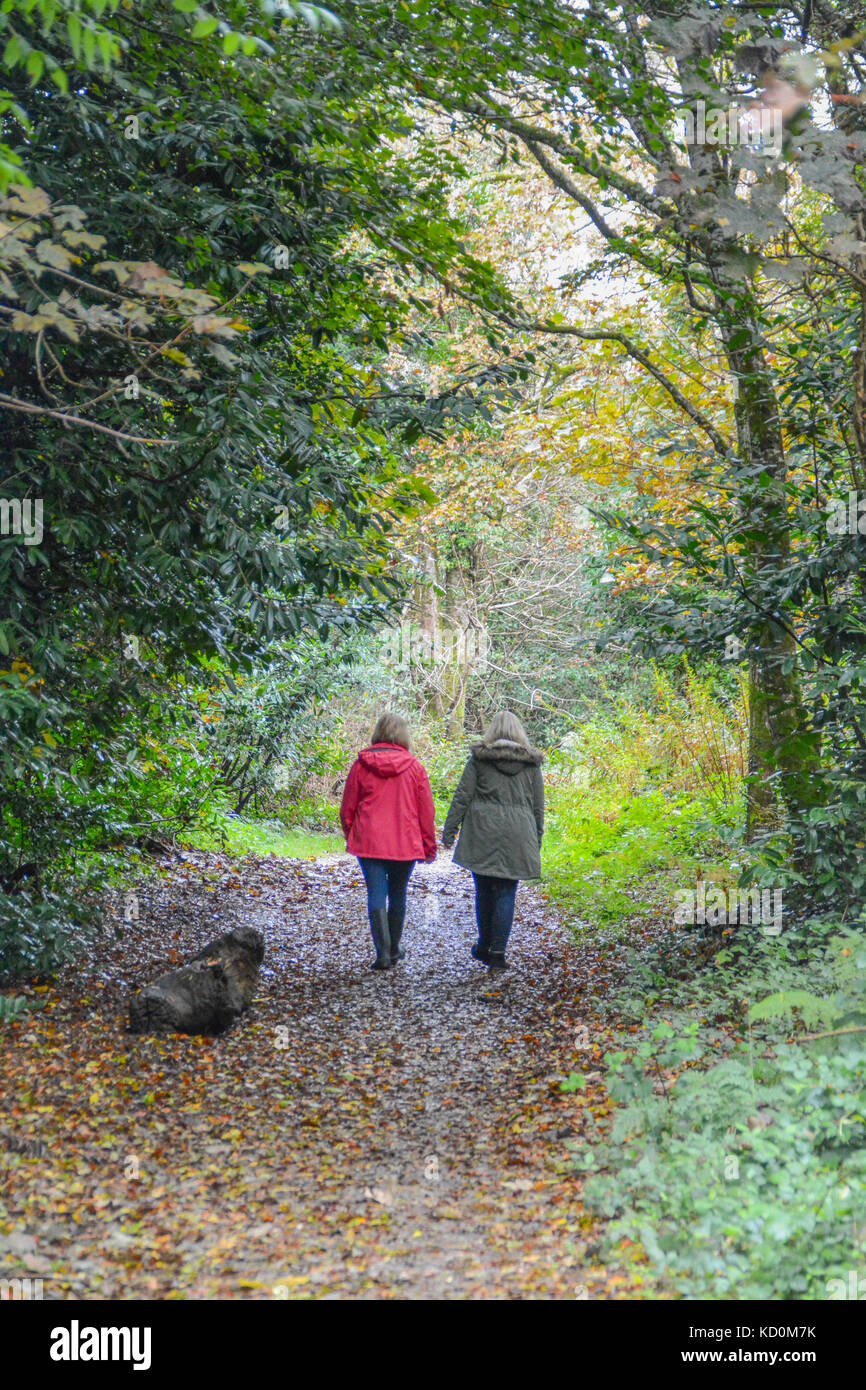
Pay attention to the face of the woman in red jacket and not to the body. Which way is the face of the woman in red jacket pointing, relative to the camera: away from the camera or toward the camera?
away from the camera

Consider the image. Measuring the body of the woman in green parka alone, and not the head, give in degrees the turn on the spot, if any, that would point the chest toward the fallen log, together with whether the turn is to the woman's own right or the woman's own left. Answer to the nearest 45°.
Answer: approximately 135° to the woman's own left

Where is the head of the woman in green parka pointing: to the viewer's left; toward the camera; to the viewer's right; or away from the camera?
away from the camera

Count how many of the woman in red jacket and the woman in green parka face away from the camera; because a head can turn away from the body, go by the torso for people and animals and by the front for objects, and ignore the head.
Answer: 2

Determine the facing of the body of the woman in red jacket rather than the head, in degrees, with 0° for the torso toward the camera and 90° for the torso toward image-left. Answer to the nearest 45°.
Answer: approximately 180°

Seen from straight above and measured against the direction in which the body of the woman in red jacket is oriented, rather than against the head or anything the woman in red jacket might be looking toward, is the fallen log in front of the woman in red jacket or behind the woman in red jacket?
behind

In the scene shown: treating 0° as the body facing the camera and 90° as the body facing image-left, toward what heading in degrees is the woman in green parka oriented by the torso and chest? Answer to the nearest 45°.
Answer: approximately 180°
